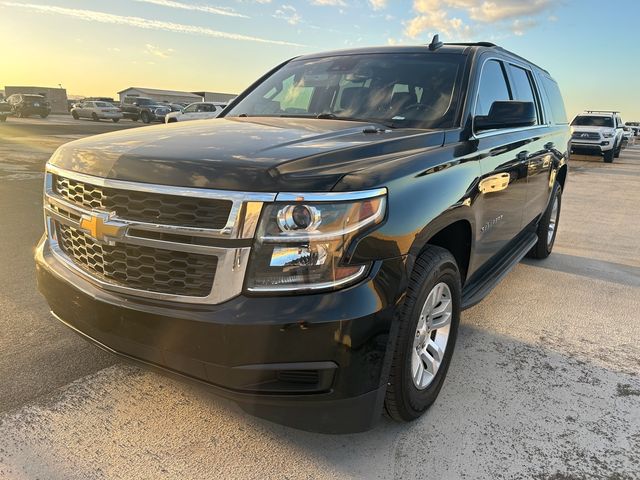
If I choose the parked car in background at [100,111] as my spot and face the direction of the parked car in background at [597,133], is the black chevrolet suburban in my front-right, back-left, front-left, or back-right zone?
front-right

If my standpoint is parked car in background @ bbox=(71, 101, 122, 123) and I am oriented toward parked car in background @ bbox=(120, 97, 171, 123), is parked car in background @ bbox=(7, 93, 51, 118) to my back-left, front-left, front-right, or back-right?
back-left

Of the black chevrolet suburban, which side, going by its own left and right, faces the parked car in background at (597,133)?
back

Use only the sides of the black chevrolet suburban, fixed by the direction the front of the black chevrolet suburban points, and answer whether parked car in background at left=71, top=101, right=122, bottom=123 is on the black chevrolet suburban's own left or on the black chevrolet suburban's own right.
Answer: on the black chevrolet suburban's own right

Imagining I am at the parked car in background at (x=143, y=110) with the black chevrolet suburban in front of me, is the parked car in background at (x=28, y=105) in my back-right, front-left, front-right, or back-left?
back-right

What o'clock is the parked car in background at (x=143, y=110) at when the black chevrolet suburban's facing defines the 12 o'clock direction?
The parked car in background is roughly at 4 o'clock from the black chevrolet suburban.

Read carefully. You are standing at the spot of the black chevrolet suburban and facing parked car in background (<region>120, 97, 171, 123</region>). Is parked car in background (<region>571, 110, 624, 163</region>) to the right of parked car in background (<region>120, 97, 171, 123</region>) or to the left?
right

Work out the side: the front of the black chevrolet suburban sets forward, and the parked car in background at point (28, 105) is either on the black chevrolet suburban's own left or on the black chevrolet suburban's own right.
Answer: on the black chevrolet suburban's own right
